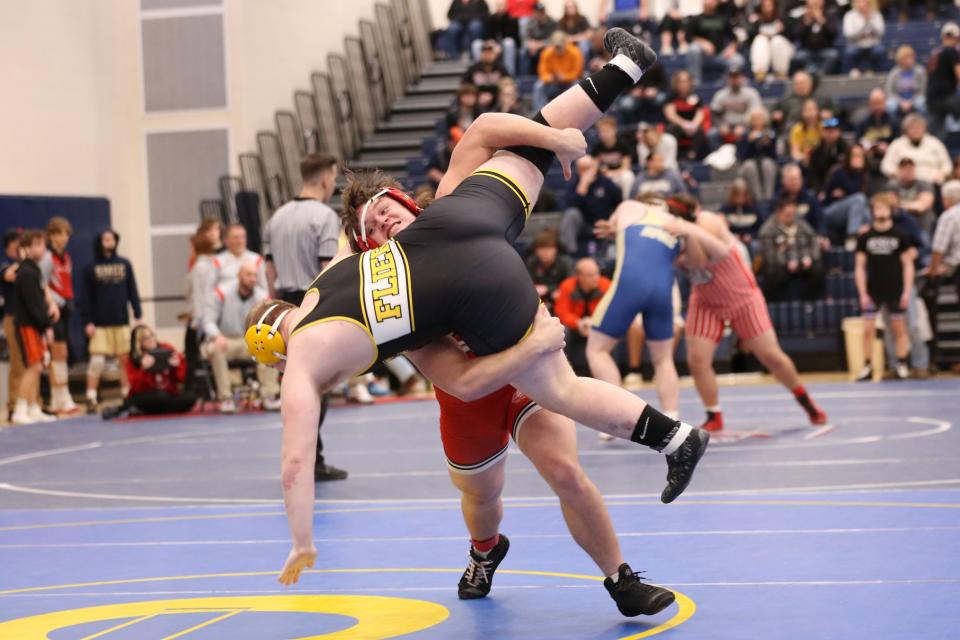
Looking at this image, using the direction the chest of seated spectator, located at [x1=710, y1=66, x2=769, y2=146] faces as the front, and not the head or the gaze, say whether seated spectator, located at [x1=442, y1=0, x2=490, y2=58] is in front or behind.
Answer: behind

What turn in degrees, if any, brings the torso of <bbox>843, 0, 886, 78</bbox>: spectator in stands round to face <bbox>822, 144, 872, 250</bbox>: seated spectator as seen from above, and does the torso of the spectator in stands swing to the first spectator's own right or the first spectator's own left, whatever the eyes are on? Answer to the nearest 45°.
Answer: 0° — they already face them

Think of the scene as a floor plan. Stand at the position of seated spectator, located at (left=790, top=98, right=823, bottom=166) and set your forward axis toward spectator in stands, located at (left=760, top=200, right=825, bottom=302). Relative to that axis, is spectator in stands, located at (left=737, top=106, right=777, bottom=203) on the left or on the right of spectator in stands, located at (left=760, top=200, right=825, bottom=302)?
right

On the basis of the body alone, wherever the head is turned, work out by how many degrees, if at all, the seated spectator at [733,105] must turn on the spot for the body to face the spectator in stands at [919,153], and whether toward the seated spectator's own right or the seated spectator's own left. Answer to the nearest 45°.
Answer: approximately 45° to the seated spectator's own left

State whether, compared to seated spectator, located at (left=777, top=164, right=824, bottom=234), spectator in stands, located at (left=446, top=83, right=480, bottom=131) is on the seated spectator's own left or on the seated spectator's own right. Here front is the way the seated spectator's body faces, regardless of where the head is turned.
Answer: on the seated spectator's own right

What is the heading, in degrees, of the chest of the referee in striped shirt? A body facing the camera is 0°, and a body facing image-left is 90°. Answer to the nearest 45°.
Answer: approximately 225°

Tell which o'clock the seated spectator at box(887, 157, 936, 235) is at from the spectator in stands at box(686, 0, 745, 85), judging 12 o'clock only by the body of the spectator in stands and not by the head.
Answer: The seated spectator is roughly at 11 o'clock from the spectator in stands.

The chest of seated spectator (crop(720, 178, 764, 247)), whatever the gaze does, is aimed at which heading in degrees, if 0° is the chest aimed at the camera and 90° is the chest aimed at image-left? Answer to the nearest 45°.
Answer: approximately 0°

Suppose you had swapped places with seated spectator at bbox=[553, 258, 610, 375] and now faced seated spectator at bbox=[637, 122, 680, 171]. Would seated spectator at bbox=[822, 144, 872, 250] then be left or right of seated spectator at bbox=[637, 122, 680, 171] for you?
right

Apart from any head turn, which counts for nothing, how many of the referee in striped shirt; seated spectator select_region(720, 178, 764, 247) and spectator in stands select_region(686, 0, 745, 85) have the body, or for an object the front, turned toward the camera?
2
